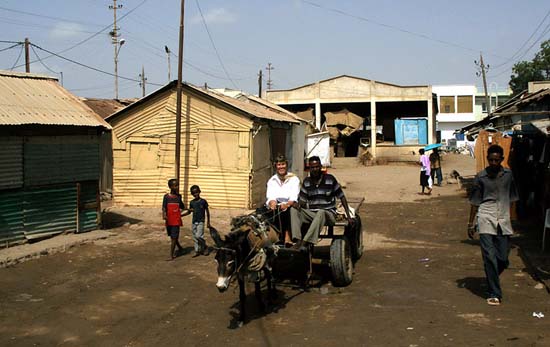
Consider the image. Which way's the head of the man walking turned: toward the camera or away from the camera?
toward the camera

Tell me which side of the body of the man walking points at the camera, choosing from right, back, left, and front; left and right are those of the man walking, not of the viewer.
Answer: front

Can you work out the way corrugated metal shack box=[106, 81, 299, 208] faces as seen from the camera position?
facing the viewer

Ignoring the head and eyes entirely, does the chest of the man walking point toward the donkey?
no

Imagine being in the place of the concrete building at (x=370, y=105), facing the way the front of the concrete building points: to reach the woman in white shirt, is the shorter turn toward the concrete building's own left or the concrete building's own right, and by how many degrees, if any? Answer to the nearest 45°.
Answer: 0° — it already faces them

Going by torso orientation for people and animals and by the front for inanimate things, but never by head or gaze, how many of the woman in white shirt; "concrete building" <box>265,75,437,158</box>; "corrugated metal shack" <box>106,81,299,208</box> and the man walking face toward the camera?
4

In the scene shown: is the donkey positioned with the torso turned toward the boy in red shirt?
no

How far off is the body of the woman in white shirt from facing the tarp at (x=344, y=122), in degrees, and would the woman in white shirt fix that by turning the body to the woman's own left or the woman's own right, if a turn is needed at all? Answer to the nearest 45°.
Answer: approximately 180°

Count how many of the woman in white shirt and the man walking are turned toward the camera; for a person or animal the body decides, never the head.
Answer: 2

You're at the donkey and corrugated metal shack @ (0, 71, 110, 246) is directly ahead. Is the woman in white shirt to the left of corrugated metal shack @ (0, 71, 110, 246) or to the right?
right

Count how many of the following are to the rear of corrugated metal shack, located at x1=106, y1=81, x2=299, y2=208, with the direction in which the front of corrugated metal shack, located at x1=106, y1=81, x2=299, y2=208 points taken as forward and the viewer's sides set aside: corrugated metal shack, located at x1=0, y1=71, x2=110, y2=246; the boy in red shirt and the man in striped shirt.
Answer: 0

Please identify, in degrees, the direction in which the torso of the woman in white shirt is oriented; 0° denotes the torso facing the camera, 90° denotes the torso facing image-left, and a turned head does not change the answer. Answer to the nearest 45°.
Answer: approximately 0°

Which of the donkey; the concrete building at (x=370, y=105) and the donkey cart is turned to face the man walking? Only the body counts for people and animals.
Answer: the concrete building

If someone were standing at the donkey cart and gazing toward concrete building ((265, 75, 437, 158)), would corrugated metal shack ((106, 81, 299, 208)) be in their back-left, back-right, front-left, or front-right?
front-left

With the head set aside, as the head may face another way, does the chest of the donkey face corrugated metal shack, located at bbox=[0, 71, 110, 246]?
no

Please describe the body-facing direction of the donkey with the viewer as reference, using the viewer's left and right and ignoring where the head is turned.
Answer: facing the viewer and to the left of the viewer
